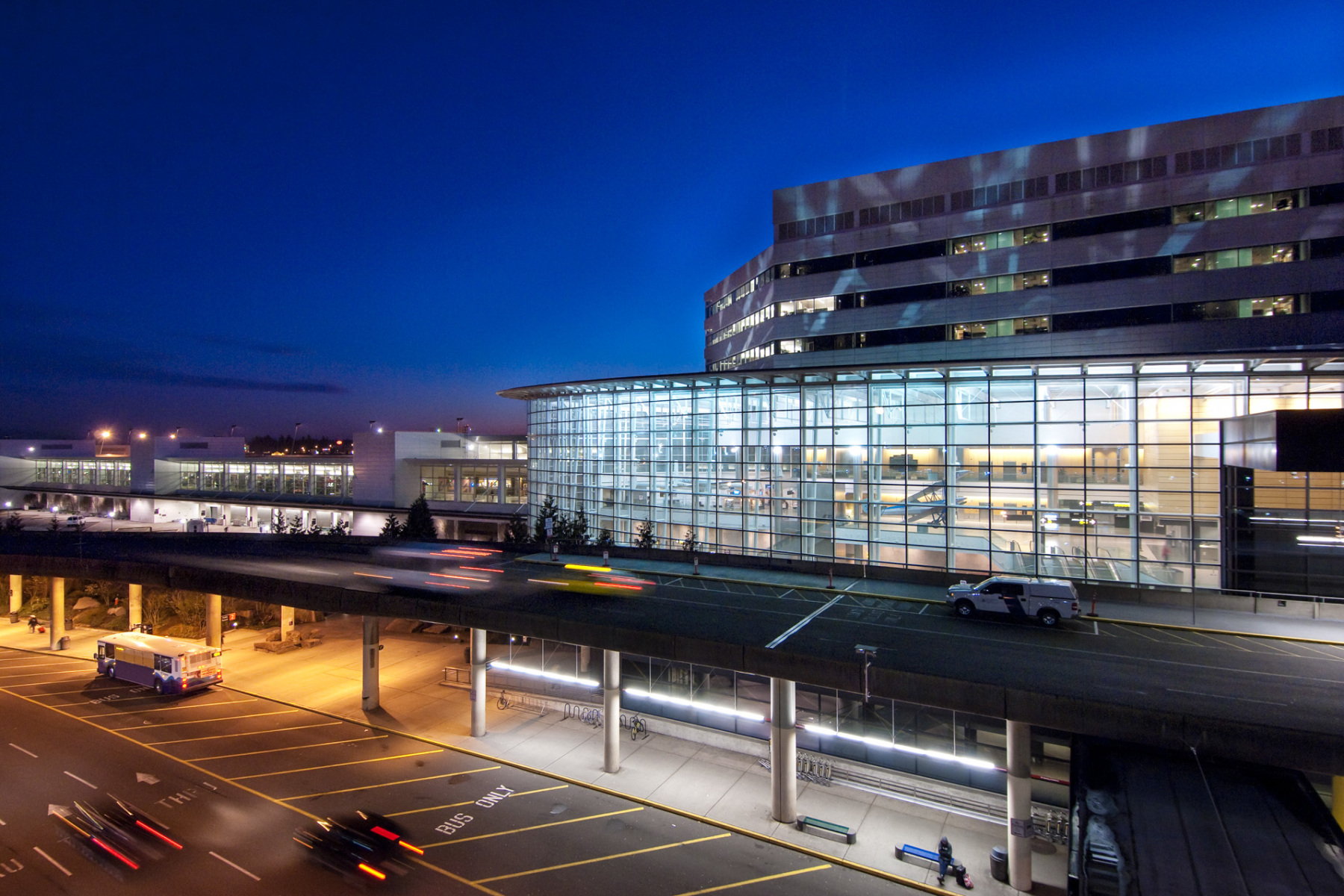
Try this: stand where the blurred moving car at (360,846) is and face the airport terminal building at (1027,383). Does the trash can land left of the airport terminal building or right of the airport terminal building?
right

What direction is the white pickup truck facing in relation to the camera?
to the viewer's left

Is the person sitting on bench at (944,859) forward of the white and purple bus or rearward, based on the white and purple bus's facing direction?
rearward

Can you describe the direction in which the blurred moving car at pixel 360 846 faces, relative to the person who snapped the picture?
facing away from the viewer and to the left of the viewer

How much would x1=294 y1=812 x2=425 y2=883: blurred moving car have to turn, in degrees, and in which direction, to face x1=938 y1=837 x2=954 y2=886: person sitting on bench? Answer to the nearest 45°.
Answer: approximately 180°

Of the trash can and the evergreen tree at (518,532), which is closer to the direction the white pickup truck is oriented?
the evergreen tree

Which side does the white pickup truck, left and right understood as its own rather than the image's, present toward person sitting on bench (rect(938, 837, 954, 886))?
left

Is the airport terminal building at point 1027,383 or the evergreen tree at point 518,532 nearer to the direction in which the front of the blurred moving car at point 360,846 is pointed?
the evergreen tree

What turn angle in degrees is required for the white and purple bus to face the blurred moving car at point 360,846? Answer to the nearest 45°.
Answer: approximately 135° to its left

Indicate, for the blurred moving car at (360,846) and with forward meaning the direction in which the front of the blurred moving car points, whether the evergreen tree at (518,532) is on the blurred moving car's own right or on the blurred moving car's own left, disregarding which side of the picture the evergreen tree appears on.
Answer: on the blurred moving car's own right

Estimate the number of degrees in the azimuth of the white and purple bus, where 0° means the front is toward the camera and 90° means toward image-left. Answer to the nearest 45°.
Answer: approximately 135°

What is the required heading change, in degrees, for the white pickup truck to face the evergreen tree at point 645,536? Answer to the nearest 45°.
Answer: approximately 45° to its right

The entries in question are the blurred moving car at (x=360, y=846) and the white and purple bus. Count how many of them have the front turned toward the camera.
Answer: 0
